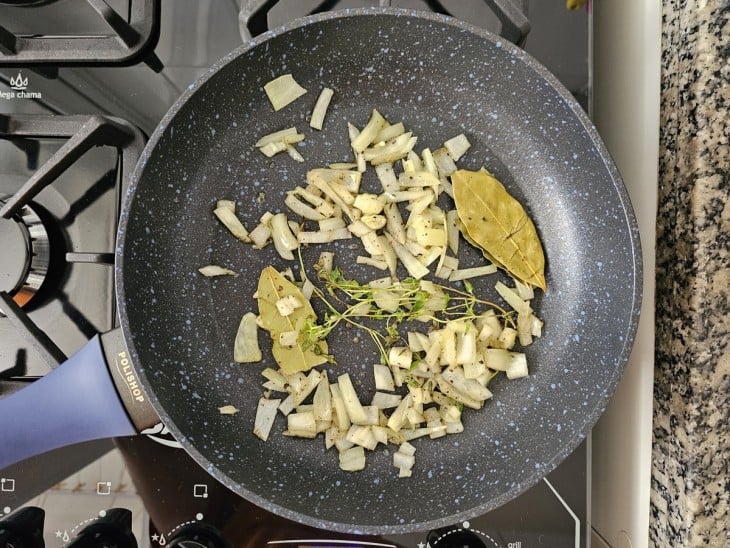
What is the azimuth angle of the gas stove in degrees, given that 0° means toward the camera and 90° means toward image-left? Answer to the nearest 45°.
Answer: approximately 0°
